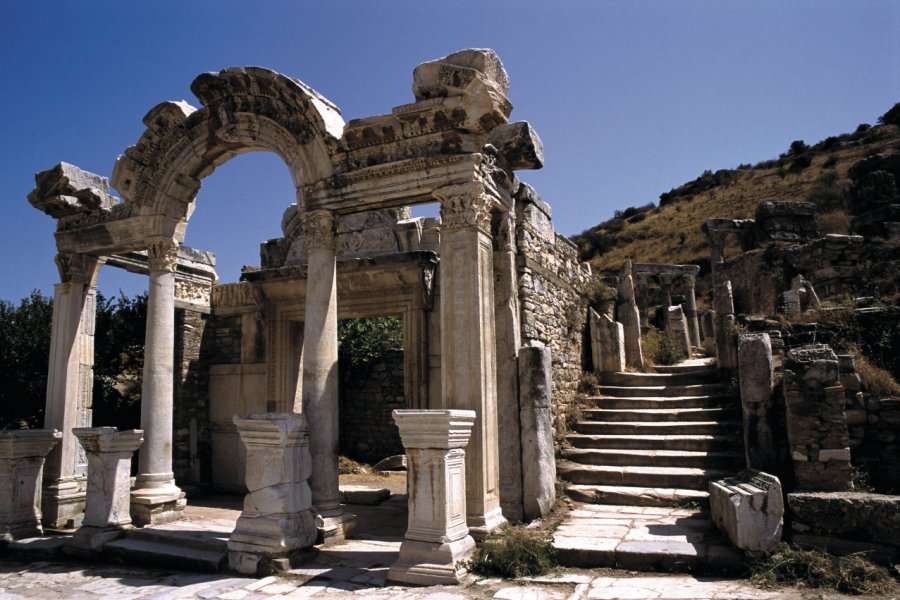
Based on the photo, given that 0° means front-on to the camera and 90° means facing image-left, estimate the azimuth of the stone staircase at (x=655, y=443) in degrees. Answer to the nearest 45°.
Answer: approximately 0°

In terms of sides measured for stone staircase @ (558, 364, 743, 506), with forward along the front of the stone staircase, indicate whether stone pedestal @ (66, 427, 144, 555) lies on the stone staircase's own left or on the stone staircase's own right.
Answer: on the stone staircase's own right

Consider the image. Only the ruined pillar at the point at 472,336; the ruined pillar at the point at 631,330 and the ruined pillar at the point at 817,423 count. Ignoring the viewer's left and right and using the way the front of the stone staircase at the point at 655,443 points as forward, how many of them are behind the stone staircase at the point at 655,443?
1

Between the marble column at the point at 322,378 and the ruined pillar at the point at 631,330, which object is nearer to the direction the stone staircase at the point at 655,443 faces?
the marble column

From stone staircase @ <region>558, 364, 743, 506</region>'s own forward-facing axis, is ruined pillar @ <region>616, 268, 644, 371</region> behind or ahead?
behind

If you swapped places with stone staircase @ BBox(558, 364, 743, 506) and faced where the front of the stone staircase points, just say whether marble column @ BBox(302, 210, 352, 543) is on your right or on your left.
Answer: on your right

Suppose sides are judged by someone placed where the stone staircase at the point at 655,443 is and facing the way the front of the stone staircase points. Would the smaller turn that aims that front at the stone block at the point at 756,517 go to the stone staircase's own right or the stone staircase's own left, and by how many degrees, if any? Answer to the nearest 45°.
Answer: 0° — it already faces it
